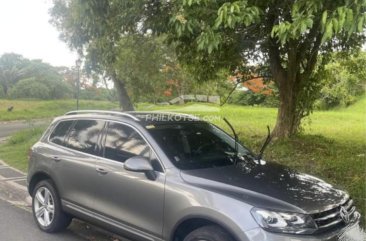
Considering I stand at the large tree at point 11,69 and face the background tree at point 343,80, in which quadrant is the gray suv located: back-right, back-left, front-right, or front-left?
front-right

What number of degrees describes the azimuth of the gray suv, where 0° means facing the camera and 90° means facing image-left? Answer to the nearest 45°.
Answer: approximately 315°

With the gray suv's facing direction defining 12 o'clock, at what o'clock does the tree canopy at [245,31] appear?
The tree canopy is roughly at 8 o'clock from the gray suv.

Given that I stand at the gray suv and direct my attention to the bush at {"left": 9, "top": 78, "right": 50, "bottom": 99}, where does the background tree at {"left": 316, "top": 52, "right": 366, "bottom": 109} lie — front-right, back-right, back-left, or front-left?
front-right

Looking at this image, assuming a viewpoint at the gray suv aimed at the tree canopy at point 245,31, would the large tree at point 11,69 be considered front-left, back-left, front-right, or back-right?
front-left

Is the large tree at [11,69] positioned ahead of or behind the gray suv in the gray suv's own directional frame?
behind

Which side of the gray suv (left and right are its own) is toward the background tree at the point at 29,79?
back

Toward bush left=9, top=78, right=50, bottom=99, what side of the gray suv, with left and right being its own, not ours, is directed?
back

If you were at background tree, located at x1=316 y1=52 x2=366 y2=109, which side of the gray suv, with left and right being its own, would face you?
left
